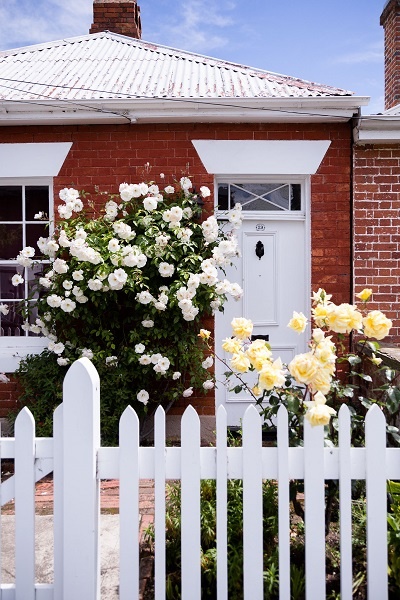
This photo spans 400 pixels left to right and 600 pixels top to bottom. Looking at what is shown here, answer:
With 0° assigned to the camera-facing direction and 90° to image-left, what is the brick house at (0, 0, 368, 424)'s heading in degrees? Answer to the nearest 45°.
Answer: approximately 0°

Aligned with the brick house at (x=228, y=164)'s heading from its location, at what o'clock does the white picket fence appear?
The white picket fence is roughly at 12 o'clock from the brick house.
